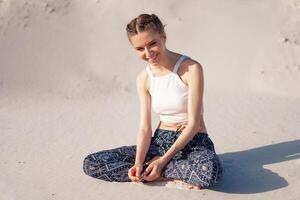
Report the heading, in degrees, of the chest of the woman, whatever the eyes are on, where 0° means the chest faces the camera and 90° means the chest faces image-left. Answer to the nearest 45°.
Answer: approximately 45°
